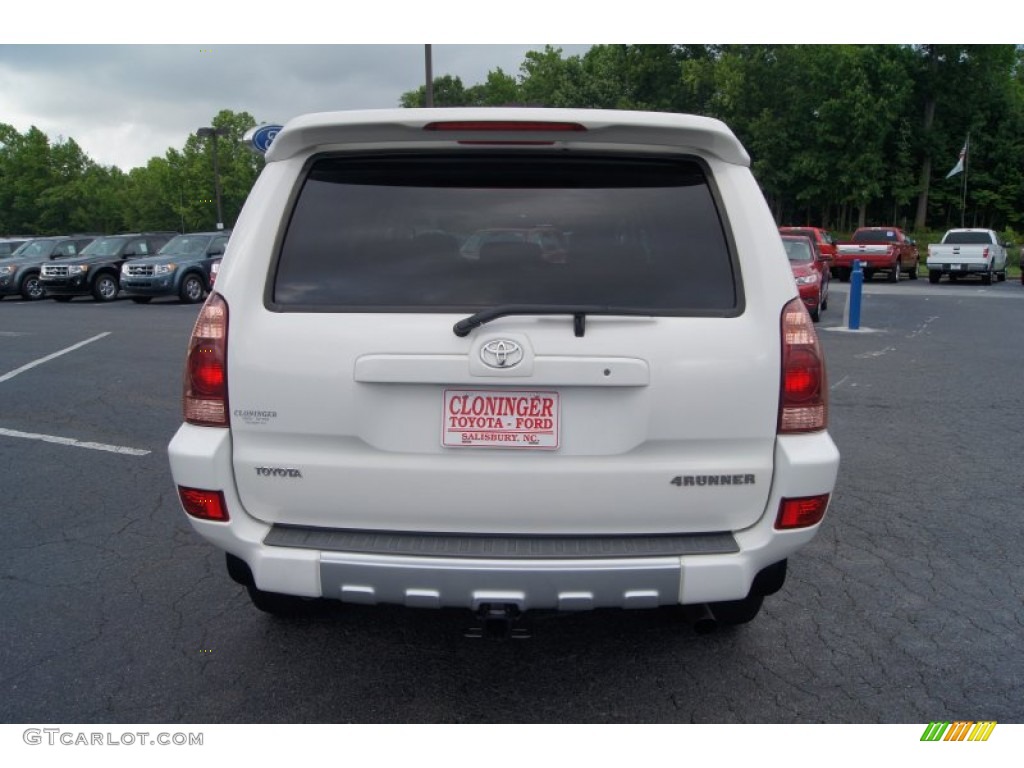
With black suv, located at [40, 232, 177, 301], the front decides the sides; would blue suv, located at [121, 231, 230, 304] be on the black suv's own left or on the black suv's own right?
on the black suv's own left

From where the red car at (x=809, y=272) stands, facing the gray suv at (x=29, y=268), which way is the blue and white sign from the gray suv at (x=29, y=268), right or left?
right

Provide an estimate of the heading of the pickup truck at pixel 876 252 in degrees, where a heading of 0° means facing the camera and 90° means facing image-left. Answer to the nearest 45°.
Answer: approximately 225°

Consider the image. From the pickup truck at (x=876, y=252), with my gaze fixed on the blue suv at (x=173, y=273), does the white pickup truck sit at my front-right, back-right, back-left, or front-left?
back-left

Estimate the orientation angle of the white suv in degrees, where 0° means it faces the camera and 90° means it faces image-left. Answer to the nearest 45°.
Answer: approximately 180°

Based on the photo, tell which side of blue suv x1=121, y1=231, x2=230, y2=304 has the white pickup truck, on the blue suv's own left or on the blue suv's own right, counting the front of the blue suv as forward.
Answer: on the blue suv's own left

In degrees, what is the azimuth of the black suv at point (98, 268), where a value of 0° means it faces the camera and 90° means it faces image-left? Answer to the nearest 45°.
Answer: approximately 45°
